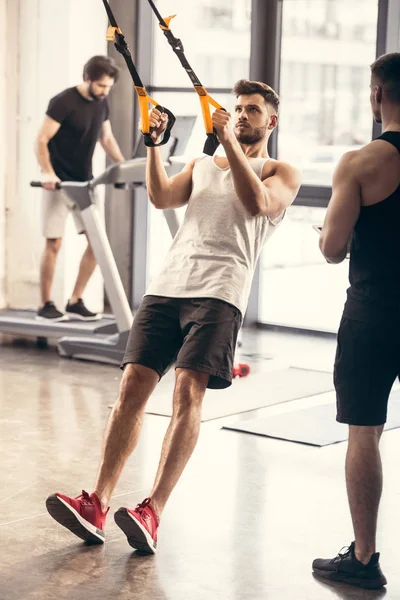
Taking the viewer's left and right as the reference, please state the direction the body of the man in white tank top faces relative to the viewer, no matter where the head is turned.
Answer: facing the viewer and to the left of the viewer

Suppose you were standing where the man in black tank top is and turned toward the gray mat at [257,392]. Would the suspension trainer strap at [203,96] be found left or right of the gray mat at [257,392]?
left

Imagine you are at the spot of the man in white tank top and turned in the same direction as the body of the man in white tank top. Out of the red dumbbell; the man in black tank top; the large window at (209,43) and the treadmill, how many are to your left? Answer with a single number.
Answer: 1

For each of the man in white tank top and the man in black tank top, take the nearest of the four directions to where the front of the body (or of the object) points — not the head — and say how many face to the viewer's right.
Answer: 0

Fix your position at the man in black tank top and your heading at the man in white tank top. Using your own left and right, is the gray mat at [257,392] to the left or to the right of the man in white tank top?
right

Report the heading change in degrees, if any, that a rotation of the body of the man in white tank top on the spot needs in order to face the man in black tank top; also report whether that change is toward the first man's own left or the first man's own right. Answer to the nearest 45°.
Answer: approximately 90° to the first man's own left

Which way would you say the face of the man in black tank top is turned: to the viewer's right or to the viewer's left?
to the viewer's left

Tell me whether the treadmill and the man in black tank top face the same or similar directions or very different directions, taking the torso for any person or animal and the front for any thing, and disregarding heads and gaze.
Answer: very different directions

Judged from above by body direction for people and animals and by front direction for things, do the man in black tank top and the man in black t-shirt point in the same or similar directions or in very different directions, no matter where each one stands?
very different directions

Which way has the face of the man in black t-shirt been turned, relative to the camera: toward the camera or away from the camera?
toward the camera

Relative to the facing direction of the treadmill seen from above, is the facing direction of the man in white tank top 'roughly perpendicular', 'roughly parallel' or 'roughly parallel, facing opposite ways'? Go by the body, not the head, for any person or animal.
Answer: roughly perpendicular

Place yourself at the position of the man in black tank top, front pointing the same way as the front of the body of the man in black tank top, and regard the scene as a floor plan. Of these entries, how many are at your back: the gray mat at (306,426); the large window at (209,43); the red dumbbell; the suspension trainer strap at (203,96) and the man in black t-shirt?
0

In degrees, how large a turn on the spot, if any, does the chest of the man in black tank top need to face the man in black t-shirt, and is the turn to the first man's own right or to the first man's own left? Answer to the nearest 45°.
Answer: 0° — they already face them

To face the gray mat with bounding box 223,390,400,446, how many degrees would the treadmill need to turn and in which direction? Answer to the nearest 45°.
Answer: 0° — it already faces it

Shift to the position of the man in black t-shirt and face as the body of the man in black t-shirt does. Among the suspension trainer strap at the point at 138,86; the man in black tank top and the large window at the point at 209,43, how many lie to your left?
1

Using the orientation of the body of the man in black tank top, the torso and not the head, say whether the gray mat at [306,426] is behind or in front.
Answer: in front

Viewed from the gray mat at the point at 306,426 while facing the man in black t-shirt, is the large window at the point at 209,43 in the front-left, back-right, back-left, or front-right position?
front-right

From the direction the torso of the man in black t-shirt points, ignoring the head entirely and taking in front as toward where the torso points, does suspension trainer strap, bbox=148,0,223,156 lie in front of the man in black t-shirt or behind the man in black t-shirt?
in front

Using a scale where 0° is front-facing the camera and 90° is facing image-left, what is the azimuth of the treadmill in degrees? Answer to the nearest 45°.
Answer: approximately 315°
